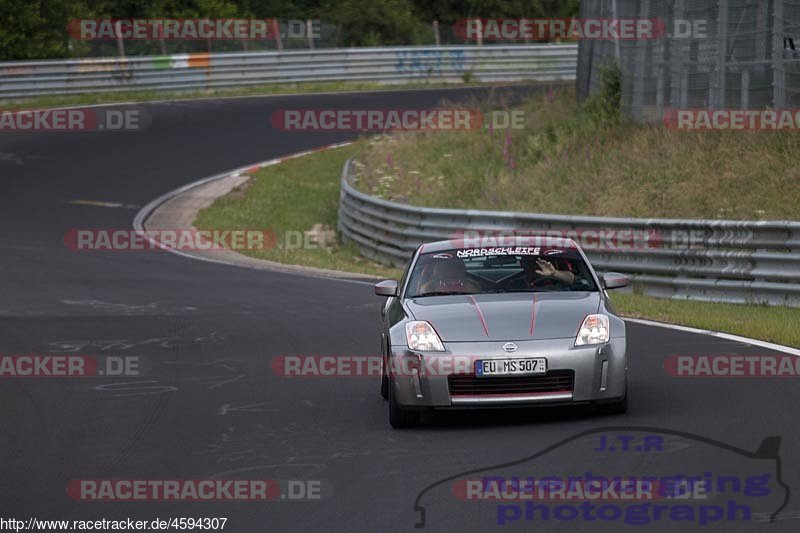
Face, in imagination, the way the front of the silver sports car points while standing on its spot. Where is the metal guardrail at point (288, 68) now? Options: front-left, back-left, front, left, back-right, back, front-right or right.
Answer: back

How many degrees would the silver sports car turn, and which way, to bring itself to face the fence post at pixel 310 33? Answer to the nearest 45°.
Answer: approximately 180°

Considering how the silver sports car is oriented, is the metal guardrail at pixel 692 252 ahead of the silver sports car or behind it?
behind

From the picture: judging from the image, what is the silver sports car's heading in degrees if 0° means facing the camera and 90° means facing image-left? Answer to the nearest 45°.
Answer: approximately 0°

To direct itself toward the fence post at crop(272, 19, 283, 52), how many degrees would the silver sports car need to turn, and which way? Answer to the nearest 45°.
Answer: approximately 180°

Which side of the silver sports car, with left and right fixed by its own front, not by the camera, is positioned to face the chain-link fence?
back
